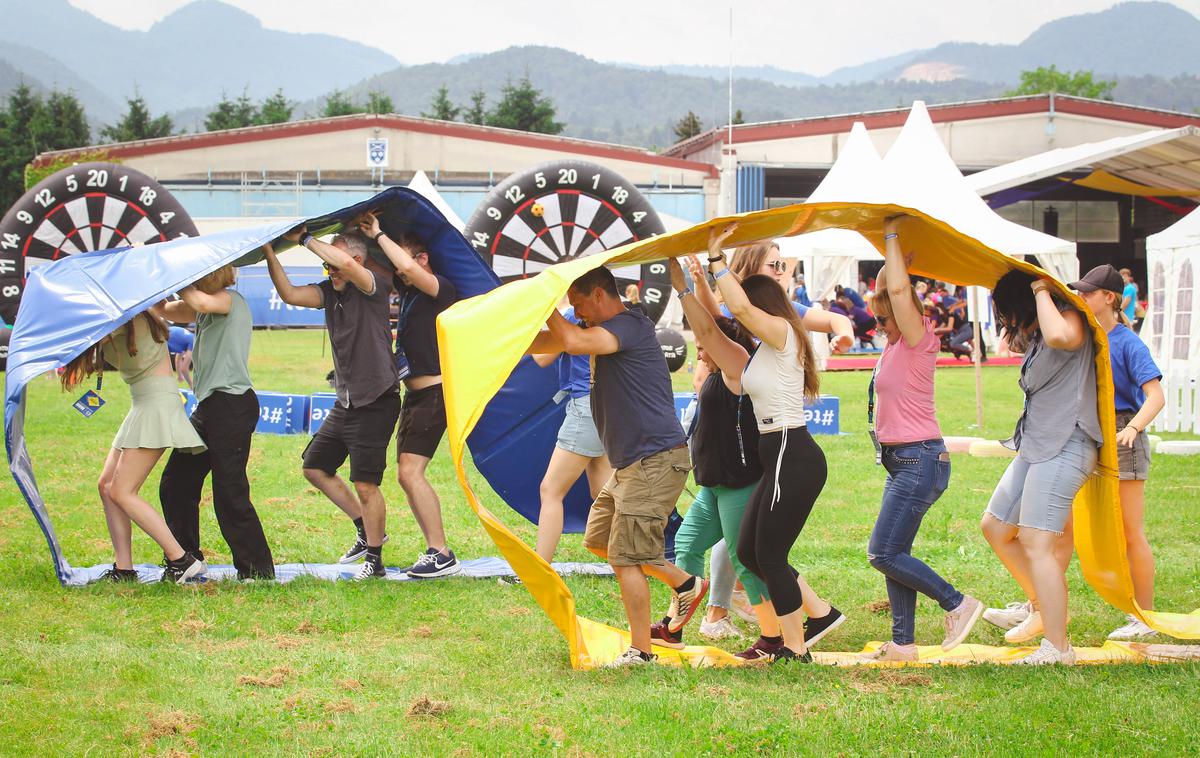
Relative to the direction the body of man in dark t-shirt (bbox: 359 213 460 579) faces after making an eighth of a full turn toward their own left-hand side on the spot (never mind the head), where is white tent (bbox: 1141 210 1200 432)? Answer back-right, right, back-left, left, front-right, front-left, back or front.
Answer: back

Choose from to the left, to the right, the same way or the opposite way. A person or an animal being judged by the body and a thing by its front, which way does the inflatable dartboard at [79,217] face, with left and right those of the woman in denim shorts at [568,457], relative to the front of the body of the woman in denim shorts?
to the left

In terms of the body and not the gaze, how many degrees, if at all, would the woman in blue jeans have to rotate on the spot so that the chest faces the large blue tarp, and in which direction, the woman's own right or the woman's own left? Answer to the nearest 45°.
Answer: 0° — they already face it

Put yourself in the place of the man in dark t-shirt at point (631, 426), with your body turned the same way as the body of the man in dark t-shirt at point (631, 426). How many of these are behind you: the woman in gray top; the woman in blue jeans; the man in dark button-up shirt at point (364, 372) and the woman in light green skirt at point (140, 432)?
2

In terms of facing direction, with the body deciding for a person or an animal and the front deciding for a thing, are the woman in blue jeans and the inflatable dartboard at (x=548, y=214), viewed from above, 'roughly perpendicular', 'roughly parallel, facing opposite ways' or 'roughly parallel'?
roughly perpendicular

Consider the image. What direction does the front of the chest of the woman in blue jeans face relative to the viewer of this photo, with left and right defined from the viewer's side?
facing to the left of the viewer

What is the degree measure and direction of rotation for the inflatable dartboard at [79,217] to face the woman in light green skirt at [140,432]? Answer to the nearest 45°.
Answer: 0° — it already faces them

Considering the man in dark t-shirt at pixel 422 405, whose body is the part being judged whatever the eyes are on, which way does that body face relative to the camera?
to the viewer's left
